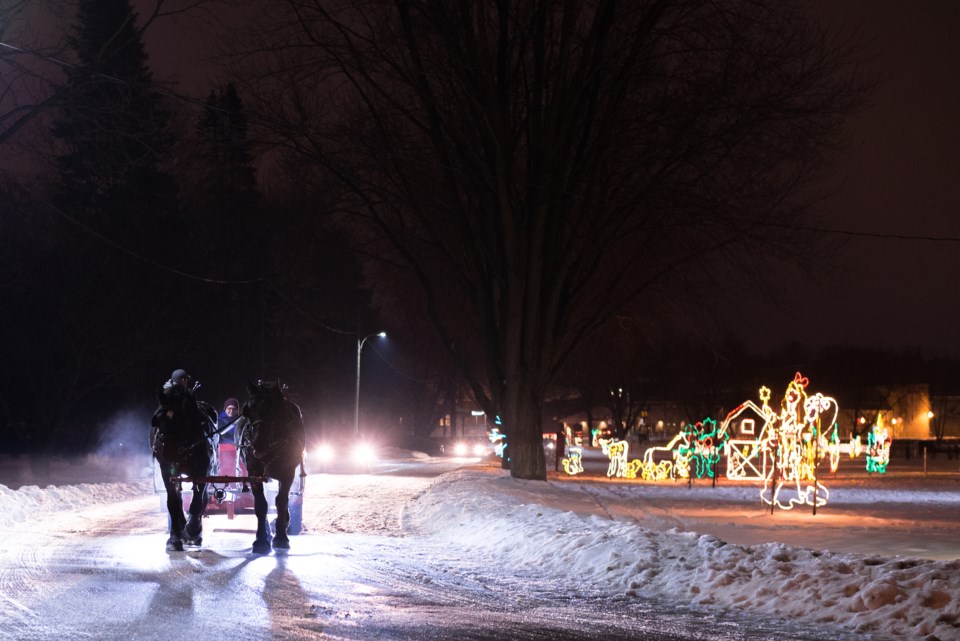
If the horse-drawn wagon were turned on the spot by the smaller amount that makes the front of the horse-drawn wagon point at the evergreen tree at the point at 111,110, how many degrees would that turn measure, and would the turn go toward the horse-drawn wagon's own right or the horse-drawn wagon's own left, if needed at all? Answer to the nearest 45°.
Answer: approximately 180°

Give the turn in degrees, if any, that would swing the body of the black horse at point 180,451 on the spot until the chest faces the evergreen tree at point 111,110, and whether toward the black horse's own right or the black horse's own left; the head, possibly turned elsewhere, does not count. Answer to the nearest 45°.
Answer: approximately 180°

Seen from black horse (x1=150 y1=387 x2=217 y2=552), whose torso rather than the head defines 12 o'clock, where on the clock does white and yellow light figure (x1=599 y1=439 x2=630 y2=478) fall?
The white and yellow light figure is roughly at 7 o'clock from the black horse.

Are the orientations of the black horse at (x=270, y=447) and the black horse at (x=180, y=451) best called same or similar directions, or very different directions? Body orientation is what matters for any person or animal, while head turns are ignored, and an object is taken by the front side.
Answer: same or similar directions

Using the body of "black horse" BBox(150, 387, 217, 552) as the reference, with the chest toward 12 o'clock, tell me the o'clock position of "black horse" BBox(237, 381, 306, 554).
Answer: "black horse" BBox(237, 381, 306, 554) is roughly at 10 o'clock from "black horse" BBox(150, 387, 217, 552).

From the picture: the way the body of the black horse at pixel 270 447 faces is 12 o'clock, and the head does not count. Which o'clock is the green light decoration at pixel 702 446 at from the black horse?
The green light decoration is roughly at 7 o'clock from the black horse.

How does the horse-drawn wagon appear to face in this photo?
toward the camera

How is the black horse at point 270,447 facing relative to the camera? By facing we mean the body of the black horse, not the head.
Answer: toward the camera

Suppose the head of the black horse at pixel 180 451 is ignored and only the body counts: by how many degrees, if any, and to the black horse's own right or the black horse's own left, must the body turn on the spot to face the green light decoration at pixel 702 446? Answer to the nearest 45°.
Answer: approximately 135° to the black horse's own left

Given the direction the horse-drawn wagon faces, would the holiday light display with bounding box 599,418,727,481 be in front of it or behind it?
behind

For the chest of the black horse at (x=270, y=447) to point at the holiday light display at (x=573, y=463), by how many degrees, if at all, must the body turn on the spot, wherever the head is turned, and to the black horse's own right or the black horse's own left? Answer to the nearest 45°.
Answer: approximately 180°

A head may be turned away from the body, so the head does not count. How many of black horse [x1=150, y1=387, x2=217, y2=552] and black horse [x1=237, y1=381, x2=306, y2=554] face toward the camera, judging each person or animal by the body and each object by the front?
2

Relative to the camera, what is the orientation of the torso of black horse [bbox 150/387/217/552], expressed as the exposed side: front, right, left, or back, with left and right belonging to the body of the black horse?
front
